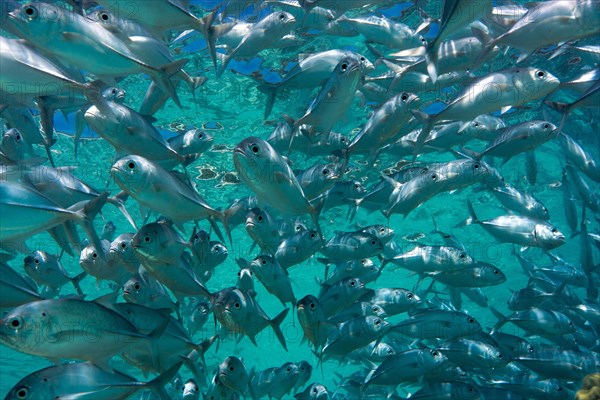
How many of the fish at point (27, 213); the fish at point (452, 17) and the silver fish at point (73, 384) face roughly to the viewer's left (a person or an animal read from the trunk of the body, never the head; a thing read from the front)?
2

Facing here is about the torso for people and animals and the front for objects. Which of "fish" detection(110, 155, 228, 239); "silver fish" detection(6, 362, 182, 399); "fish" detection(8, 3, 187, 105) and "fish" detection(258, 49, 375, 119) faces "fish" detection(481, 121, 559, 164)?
"fish" detection(258, 49, 375, 119)

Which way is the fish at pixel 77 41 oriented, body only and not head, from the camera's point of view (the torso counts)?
to the viewer's left

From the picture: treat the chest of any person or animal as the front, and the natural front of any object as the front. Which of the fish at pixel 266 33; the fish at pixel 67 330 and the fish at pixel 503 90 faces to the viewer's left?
the fish at pixel 67 330

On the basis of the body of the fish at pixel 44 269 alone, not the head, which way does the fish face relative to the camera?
to the viewer's left

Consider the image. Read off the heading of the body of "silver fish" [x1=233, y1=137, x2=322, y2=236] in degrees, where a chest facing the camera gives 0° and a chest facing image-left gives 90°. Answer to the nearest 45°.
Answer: approximately 45°

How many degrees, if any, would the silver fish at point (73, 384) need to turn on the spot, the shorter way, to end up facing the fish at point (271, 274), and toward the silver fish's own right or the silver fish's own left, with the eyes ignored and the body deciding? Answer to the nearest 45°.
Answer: approximately 135° to the silver fish's own right

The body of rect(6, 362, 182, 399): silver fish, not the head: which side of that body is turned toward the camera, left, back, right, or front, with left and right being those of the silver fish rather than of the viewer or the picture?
left
